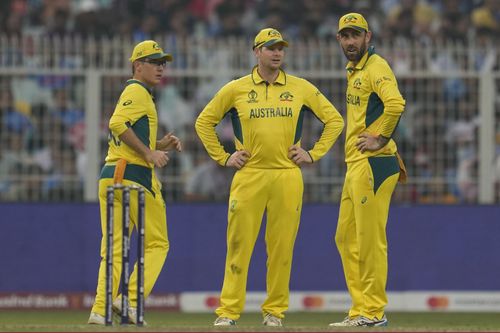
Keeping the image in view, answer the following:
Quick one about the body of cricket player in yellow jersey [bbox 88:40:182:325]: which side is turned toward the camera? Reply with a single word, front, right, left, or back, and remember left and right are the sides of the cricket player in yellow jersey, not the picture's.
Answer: right

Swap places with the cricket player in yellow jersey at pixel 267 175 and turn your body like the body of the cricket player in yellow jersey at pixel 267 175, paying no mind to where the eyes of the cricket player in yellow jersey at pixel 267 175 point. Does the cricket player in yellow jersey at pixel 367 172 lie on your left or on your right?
on your left

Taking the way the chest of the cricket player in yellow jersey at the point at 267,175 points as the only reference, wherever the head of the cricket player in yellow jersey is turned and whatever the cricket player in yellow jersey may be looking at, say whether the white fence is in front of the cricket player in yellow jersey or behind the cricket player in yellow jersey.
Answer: behind

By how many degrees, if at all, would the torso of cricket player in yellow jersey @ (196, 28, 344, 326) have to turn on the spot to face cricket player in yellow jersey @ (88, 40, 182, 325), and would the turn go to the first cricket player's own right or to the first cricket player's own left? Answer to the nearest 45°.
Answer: approximately 90° to the first cricket player's own right

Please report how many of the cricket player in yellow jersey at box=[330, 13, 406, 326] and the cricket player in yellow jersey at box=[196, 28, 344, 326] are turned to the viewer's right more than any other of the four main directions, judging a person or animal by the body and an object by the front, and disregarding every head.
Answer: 0

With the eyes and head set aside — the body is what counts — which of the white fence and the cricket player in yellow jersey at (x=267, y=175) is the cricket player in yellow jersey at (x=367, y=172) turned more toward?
the cricket player in yellow jersey

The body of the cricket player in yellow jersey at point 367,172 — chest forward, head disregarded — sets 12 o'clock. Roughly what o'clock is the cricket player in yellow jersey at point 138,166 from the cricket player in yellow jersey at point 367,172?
the cricket player in yellow jersey at point 138,166 is roughly at 1 o'clock from the cricket player in yellow jersey at point 367,172.

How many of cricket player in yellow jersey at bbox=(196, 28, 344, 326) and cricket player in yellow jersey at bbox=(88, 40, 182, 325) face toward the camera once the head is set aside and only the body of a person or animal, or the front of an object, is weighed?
1

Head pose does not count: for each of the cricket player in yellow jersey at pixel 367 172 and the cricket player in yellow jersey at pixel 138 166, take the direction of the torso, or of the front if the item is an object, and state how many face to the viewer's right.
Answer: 1

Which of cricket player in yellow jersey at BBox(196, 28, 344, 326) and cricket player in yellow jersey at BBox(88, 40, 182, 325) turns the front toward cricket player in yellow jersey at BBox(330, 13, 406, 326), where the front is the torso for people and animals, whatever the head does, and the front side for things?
cricket player in yellow jersey at BBox(88, 40, 182, 325)

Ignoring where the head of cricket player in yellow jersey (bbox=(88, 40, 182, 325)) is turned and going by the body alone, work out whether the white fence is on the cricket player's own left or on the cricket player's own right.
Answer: on the cricket player's own left

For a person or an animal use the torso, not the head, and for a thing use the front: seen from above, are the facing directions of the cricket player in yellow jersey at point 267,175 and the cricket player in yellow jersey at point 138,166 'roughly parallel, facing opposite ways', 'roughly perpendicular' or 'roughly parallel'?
roughly perpendicular

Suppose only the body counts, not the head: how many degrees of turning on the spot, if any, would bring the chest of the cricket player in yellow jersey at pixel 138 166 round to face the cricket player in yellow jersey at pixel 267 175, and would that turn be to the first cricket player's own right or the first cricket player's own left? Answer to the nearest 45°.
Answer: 0° — they already face them

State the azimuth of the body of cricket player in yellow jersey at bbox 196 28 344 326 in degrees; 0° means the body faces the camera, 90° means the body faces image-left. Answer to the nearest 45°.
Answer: approximately 0°

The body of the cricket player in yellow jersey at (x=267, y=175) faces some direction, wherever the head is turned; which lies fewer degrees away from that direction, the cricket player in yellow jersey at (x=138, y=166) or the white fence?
the cricket player in yellow jersey

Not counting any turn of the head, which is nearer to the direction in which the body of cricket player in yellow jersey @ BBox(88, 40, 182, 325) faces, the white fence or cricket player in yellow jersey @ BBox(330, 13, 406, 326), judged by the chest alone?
the cricket player in yellow jersey
